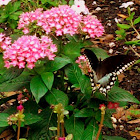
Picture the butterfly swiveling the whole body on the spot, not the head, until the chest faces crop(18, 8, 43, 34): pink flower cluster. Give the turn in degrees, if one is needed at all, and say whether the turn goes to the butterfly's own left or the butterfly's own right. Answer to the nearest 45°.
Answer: approximately 45° to the butterfly's own left

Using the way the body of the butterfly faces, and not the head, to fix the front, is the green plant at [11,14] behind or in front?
in front
